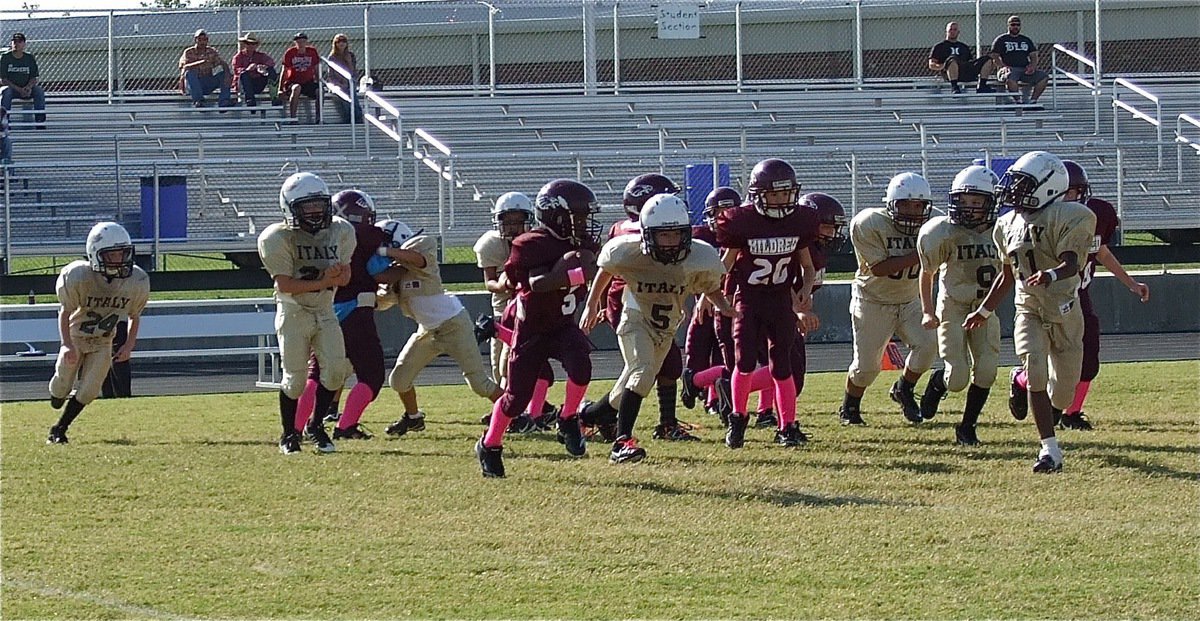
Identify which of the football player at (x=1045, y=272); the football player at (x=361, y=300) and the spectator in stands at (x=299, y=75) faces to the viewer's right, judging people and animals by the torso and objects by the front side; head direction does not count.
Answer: the football player at (x=361, y=300)

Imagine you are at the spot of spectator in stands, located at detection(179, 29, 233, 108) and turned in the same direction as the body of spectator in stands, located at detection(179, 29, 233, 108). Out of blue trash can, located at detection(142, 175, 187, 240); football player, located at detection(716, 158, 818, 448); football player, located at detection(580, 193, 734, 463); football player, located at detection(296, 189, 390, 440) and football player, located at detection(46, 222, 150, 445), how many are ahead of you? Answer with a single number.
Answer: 5

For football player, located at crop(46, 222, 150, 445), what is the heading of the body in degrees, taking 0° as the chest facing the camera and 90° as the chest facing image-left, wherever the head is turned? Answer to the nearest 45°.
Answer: approximately 315°

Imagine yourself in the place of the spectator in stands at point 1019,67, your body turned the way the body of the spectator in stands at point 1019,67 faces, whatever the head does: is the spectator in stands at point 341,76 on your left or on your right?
on your right

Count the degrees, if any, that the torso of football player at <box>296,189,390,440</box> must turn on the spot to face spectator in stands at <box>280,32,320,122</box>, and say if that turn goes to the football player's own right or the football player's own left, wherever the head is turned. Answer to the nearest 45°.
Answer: approximately 90° to the football player's own left

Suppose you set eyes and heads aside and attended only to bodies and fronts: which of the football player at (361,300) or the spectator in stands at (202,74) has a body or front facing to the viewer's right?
the football player

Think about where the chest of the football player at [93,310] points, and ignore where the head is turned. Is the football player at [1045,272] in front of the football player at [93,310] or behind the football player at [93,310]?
in front

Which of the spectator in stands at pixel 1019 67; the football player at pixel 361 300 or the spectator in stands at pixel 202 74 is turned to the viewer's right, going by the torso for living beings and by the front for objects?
the football player
